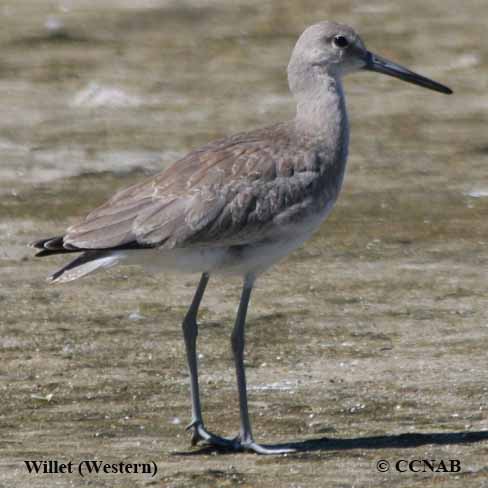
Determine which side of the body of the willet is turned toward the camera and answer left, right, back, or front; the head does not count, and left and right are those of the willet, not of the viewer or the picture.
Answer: right
